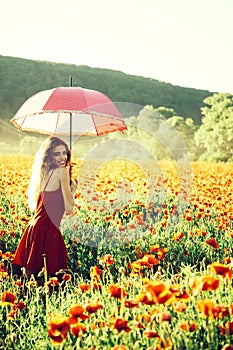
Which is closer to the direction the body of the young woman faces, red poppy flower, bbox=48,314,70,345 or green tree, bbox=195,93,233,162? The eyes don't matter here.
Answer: the green tree

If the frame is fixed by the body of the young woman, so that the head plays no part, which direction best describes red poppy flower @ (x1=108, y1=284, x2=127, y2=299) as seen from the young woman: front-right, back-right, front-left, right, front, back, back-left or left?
back-right

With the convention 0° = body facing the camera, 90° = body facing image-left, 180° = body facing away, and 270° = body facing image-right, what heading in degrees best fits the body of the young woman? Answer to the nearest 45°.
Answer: approximately 225°

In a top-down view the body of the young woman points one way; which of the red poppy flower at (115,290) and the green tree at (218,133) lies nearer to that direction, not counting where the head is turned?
the green tree

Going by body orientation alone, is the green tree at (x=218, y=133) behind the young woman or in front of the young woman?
in front

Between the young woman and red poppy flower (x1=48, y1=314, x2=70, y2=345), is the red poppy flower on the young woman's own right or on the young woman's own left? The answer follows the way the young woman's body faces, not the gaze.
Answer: on the young woman's own right
